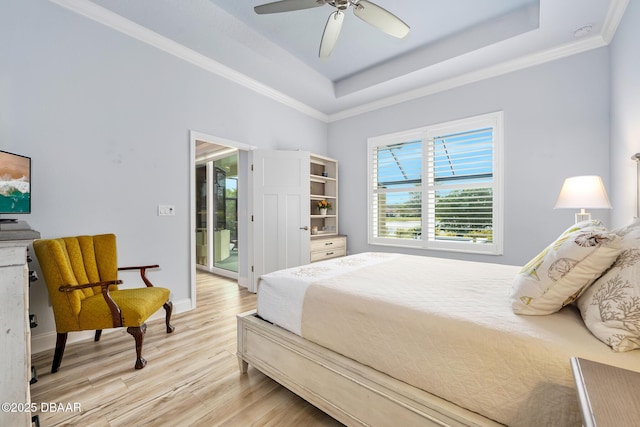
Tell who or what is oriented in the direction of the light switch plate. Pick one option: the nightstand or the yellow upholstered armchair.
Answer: the nightstand

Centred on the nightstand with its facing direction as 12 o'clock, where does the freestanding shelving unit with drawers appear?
The freestanding shelving unit with drawers is roughly at 1 o'clock from the nightstand.

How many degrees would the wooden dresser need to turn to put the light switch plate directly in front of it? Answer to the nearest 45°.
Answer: approximately 45° to its left

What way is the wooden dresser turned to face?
to the viewer's right

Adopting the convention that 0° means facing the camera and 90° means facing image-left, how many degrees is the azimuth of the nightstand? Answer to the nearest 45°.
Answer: approximately 90°

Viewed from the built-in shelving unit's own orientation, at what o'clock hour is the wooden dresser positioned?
The wooden dresser is roughly at 2 o'clock from the built-in shelving unit.

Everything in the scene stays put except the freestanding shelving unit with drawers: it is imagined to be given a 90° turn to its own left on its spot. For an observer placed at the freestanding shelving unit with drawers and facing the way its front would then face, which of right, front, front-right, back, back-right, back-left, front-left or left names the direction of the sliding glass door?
back-left

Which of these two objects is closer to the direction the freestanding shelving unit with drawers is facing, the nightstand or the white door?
the nightstand

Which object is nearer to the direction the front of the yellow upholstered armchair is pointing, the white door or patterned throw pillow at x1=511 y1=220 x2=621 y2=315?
the patterned throw pillow

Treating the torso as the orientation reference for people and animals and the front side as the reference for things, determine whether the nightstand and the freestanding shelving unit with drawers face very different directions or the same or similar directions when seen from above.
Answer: very different directions
